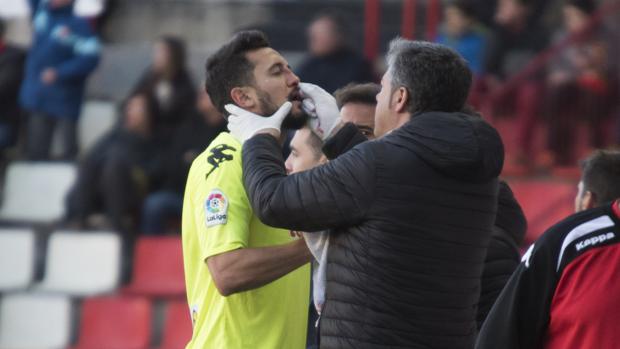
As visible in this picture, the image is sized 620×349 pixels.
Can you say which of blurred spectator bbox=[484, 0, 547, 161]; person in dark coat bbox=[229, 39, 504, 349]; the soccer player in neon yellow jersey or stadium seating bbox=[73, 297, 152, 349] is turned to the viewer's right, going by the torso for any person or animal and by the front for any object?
the soccer player in neon yellow jersey

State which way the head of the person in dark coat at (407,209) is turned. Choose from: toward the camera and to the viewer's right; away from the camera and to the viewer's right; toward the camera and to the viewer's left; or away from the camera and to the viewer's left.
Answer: away from the camera and to the viewer's left

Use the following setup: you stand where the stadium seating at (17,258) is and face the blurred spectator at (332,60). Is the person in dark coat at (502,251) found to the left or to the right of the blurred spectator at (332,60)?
right

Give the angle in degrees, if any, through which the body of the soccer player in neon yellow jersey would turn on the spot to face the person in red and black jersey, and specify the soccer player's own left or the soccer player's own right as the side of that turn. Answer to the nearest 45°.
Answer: approximately 45° to the soccer player's own right

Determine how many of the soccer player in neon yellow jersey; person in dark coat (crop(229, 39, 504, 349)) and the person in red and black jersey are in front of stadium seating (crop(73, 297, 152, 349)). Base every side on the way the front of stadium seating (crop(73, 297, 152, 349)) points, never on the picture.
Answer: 3

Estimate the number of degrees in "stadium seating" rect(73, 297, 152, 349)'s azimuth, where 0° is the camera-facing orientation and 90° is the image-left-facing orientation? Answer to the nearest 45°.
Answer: approximately 0°

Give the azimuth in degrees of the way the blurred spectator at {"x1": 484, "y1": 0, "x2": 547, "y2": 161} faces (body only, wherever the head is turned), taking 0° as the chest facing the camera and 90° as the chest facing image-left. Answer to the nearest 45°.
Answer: approximately 45°

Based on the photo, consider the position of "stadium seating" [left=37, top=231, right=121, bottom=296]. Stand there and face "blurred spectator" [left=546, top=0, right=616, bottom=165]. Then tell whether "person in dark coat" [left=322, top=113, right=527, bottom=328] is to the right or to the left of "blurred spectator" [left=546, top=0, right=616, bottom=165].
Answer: right

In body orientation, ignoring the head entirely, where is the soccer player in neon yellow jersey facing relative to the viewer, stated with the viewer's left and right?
facing to the right of the viewer
